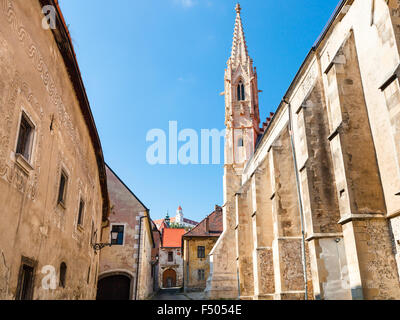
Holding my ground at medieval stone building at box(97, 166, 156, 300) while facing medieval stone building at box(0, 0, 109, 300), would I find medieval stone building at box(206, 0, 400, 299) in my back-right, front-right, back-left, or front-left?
front-left

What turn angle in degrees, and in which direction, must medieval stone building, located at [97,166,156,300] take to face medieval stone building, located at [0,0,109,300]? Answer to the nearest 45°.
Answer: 0° — it already faces it

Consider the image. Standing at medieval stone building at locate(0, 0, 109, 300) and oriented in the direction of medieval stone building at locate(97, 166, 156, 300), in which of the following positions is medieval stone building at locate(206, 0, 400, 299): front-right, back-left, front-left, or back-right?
front-right

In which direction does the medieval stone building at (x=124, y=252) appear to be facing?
toward the camera

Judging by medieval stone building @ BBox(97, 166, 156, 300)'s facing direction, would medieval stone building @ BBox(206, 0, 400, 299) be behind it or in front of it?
in front
